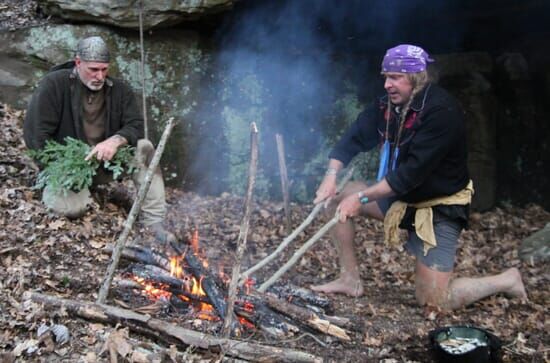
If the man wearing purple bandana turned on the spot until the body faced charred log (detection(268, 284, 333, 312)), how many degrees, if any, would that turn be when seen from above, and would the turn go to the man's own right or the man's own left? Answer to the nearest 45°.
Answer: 0° — they already face it

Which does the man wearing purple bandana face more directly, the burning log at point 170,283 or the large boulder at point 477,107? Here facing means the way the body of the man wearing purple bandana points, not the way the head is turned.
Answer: the burning log

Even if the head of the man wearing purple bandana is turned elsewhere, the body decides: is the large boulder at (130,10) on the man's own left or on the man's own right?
on the man's own right

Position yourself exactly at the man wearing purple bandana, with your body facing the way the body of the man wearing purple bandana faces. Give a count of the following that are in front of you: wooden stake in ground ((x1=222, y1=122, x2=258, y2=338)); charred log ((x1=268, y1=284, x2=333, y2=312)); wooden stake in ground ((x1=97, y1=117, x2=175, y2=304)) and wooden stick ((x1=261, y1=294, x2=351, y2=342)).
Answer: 4

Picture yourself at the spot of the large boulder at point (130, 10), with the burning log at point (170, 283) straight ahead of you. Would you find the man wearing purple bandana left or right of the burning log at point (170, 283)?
left

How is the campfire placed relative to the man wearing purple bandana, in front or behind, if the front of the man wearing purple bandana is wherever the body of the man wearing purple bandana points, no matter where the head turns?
in front

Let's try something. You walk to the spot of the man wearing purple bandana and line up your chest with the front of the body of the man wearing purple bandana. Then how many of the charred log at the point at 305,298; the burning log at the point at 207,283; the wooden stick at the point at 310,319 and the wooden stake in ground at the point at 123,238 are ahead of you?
4

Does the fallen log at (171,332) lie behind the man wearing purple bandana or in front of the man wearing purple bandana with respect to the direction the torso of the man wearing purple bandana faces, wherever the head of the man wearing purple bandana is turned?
in front

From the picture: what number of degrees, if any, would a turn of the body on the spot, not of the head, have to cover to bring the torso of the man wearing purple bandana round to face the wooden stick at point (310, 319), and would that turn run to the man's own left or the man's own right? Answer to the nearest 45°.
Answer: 0° — they already face it

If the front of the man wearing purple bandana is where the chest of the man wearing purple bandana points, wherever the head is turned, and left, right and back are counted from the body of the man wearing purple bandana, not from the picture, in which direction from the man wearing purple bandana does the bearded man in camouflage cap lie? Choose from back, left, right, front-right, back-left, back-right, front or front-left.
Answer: front-right

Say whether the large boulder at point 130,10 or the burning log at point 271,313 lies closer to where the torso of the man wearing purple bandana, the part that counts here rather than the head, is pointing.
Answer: the burning log

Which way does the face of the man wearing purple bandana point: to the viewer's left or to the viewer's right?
to the viewer's left

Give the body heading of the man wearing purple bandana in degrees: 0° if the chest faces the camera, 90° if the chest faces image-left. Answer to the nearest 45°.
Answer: approximately 45°

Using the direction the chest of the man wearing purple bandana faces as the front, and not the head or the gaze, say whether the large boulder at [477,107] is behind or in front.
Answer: behind

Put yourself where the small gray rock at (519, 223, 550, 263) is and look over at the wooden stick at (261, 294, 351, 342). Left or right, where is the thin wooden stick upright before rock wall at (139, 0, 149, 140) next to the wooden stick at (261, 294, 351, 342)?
right
